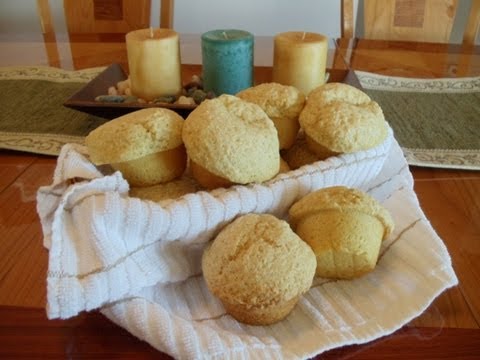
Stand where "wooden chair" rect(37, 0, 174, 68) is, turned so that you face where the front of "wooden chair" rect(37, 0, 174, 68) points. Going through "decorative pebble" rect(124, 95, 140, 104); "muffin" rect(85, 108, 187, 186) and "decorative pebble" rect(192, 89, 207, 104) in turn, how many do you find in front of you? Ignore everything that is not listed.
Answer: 3

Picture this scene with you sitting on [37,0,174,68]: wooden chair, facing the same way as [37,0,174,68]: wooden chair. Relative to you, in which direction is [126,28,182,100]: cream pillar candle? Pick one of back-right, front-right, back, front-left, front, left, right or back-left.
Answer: front

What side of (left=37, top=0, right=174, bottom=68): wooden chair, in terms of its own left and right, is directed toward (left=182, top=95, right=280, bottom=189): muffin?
front

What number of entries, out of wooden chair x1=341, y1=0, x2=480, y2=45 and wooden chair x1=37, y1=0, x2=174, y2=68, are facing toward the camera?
2

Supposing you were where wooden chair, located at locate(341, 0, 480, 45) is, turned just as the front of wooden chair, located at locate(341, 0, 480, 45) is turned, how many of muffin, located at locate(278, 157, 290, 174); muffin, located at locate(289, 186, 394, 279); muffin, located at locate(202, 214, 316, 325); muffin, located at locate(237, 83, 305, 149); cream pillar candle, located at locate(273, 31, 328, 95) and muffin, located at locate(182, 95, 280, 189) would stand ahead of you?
6

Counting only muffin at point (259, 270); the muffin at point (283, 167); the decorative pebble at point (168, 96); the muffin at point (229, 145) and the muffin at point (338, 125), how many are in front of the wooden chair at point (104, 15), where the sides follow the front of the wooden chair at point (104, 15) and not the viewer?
5

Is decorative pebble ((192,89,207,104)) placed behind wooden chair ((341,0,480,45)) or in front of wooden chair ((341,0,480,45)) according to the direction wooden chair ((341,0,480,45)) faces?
in front

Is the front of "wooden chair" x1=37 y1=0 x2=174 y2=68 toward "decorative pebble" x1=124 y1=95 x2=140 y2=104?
yes

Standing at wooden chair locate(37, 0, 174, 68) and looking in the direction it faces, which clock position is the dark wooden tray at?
The dark wooden tray is roughly at 12 o'clock from the wooden chair.

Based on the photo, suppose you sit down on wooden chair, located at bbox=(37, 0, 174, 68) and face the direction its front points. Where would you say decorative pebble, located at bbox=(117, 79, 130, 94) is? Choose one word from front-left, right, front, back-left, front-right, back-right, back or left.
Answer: front

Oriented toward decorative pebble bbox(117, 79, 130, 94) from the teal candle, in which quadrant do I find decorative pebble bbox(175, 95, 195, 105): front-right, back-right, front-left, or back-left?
front-left

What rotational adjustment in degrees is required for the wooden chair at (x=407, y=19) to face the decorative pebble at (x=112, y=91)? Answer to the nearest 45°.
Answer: approximately 45° to its right

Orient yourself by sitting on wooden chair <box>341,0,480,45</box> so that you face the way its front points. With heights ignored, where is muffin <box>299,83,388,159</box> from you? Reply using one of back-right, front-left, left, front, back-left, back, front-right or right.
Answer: front

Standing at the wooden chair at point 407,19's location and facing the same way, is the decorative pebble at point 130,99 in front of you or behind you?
in front

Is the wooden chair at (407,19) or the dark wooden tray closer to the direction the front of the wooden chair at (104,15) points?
the dark wooden tray

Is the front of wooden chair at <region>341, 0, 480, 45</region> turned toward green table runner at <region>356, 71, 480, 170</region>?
yes

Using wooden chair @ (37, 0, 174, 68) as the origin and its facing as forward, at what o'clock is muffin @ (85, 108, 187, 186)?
The muffin is roughly at 12 o'clock from the wooden chair.

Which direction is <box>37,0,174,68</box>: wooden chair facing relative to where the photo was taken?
toward the camera

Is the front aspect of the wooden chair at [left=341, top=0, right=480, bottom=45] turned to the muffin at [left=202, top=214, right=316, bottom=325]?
yes
